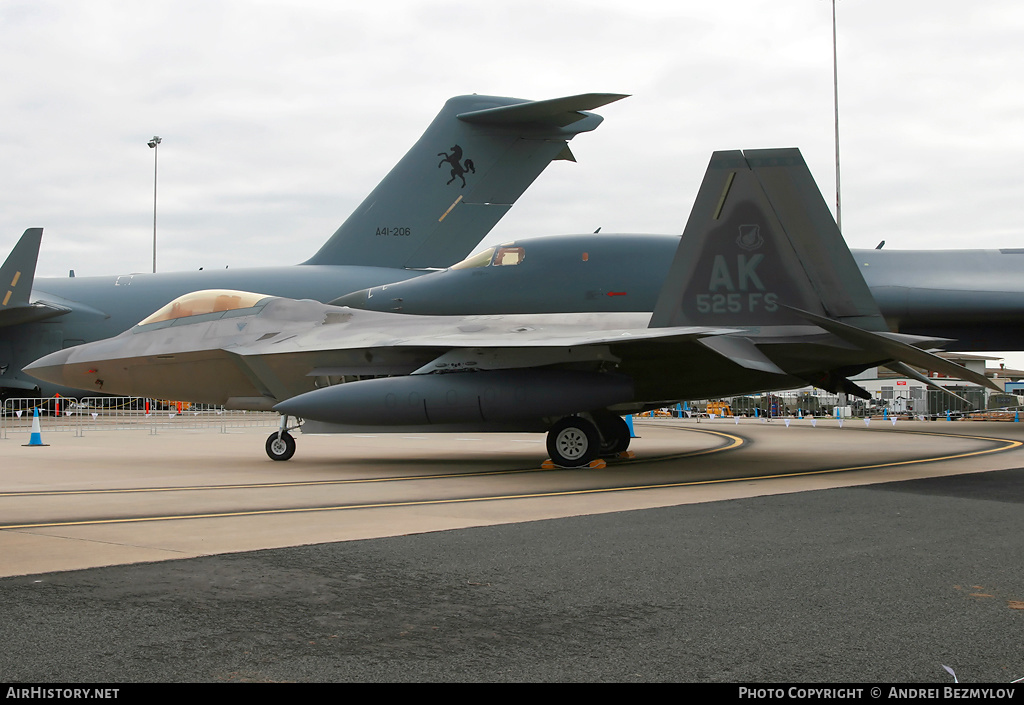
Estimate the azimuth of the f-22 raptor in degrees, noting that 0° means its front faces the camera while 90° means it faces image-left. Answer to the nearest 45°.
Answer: approximately 90°

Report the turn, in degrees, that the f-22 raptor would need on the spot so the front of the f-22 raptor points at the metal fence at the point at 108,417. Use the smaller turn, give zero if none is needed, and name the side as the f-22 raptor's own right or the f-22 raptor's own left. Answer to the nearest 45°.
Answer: approximately 45° to the f-22 raptor's own right

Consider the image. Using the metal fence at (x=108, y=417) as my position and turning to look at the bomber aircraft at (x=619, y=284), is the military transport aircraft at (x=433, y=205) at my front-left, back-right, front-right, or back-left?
front-left

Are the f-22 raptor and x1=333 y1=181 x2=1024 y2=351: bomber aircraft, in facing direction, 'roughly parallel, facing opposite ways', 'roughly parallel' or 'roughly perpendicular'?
roughly parallel

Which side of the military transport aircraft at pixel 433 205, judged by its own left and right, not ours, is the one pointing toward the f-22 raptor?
left

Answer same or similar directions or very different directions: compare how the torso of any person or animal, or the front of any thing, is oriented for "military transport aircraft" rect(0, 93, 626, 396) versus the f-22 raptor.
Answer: same or similar directions

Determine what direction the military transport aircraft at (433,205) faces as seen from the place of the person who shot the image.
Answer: facing to the left of the viewer

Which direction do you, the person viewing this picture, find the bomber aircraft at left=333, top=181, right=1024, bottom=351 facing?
facing to the left of the viewer

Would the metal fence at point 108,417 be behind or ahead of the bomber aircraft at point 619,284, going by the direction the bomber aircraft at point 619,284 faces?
ahead

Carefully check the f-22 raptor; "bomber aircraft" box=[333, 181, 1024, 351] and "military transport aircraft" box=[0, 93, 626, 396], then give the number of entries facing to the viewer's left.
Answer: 3
